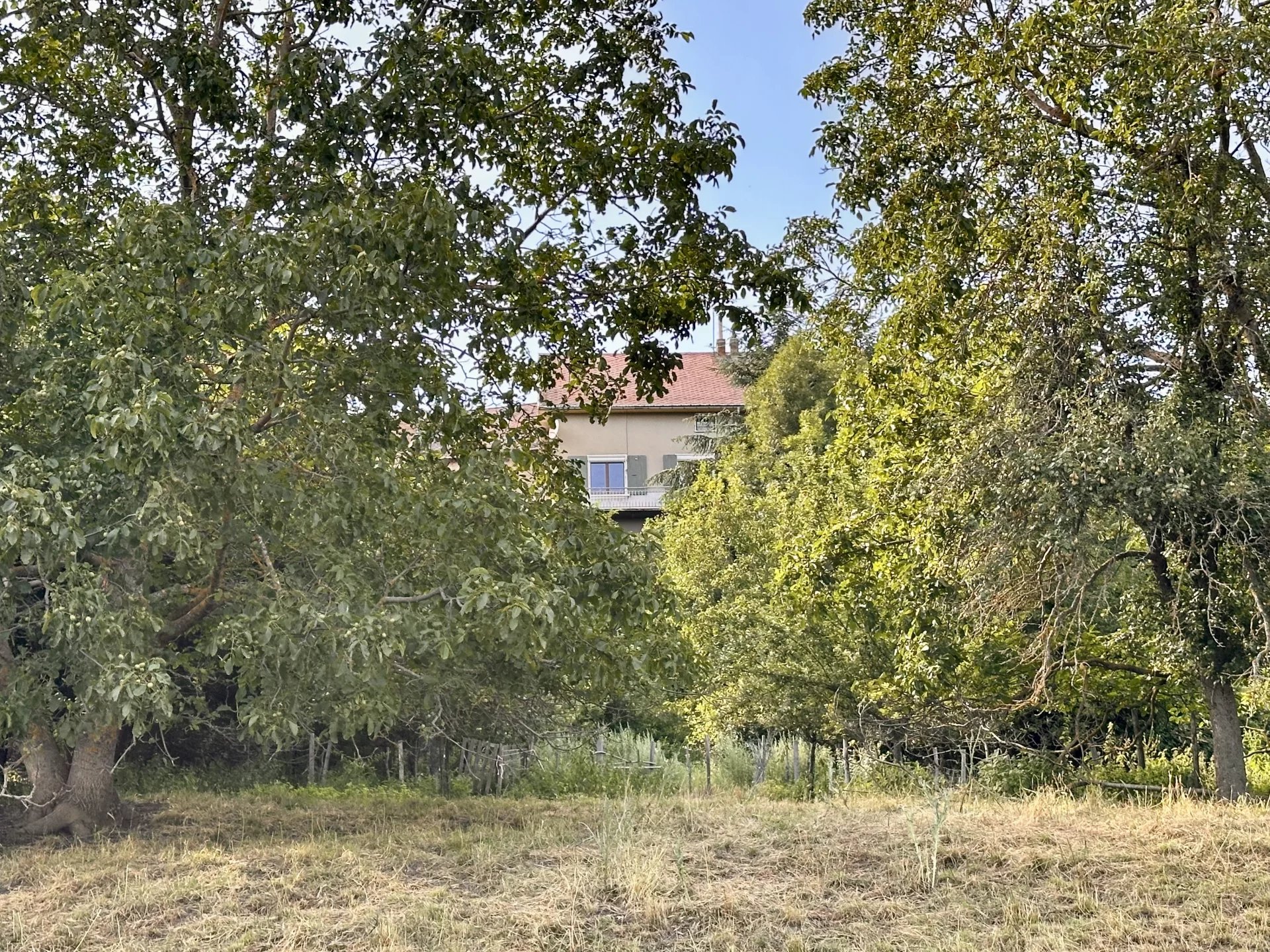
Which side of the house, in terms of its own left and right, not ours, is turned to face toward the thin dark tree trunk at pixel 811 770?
front

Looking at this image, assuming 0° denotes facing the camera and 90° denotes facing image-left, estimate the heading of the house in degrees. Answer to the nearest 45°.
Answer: approximately 0°

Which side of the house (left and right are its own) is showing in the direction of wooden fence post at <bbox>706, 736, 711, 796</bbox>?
front
